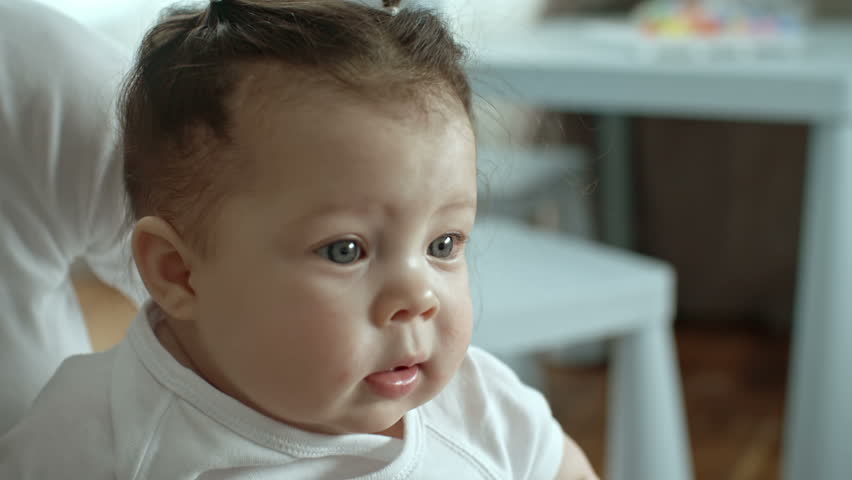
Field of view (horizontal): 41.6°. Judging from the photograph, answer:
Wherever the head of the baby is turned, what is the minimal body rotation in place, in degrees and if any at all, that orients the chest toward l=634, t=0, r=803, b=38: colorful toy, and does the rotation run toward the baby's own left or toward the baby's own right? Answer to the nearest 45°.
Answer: approximately 90° to the baby's own left

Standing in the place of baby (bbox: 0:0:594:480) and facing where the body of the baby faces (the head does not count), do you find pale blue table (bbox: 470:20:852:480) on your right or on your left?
on your left

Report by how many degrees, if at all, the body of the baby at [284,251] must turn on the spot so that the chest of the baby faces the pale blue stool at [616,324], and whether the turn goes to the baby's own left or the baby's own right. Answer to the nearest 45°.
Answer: approximately 90° to the baby's own left

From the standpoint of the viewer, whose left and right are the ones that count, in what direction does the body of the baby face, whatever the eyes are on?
facing the viewer and to the right of the viewer

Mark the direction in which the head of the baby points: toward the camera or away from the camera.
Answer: toward the camera
